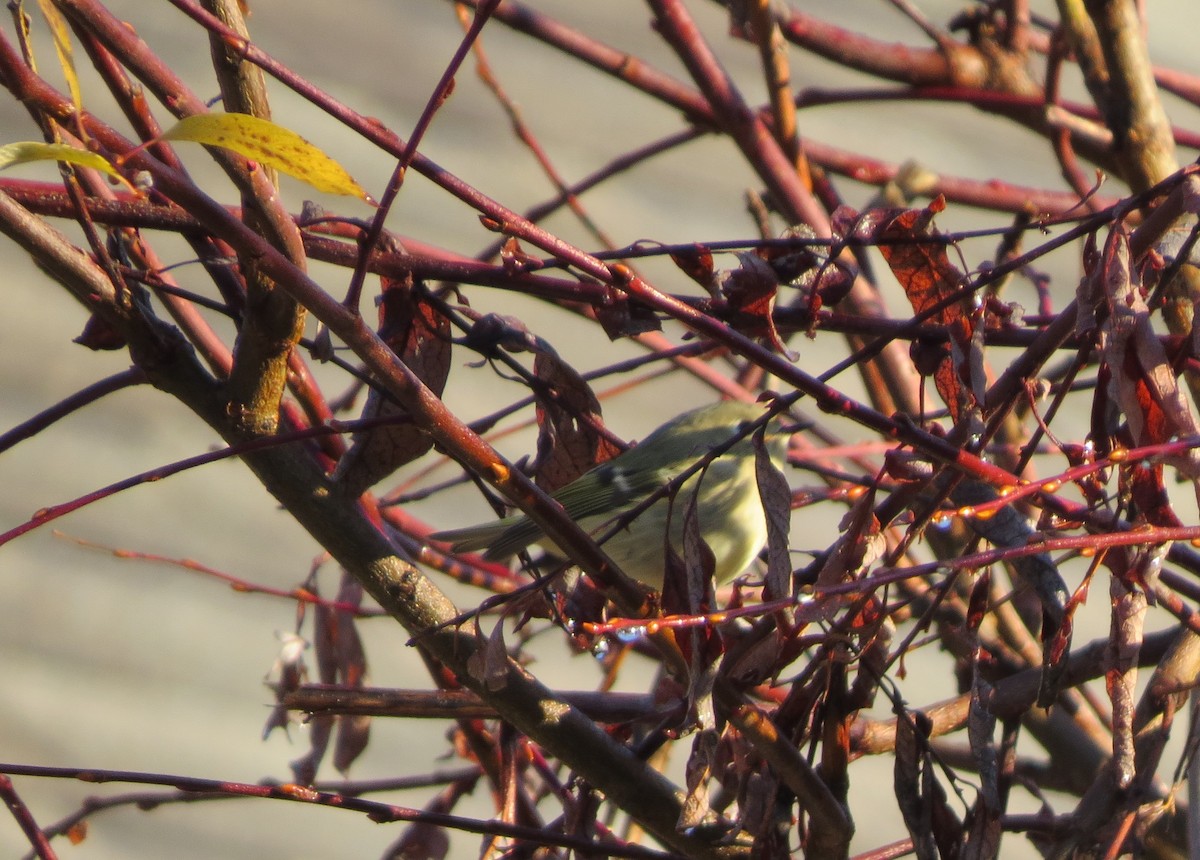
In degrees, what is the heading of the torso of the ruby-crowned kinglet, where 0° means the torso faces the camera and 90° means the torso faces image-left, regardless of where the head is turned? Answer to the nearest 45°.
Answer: approximately 270°
